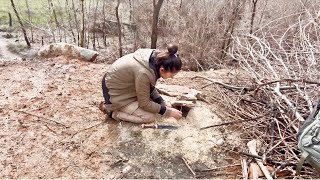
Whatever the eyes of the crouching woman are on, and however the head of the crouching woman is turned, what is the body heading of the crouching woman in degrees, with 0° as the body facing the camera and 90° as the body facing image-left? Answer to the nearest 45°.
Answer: approximately 270°

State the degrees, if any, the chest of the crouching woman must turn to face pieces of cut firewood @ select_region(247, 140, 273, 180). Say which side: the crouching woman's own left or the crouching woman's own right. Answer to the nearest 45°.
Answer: approximately 45° to the crouching woman's own right

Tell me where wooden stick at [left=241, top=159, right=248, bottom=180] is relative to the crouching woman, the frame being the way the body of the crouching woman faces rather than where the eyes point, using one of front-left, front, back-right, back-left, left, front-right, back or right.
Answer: front-right

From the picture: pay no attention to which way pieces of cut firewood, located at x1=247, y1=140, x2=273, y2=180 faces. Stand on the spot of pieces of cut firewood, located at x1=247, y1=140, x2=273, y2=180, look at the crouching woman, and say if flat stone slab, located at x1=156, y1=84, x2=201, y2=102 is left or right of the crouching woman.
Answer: right

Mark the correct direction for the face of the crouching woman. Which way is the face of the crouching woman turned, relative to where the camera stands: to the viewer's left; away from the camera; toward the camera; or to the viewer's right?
to the viewer's right

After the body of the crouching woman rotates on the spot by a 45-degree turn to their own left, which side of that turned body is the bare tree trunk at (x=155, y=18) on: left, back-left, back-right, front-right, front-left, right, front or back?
front-left
